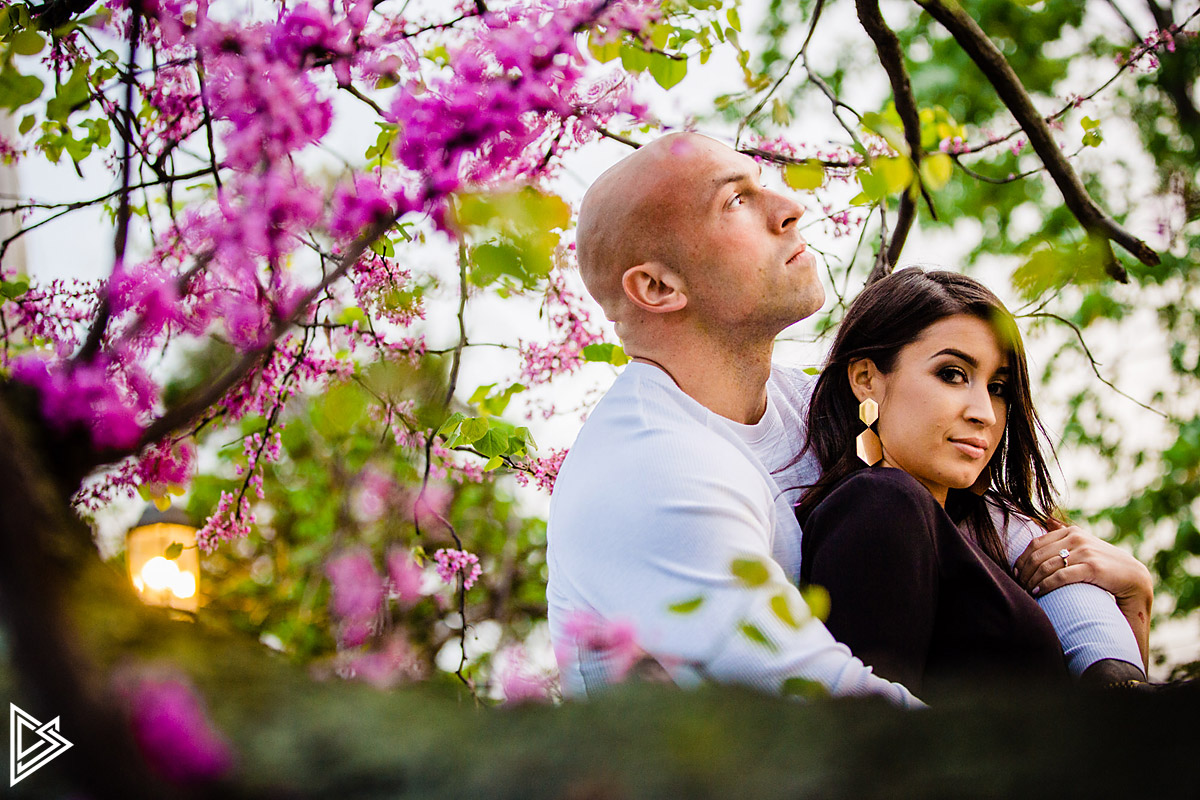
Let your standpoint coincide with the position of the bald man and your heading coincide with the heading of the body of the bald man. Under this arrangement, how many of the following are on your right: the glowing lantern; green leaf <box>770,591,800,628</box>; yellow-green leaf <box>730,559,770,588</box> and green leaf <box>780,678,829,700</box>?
3

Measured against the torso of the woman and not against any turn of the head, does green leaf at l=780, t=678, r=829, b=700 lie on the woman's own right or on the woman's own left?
on the woman's own right

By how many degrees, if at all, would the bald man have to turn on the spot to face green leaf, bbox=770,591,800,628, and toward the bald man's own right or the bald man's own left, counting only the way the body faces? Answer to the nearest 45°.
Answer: approximately 90° to the bald man's own right

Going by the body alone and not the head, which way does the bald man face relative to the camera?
to the viewer's right
